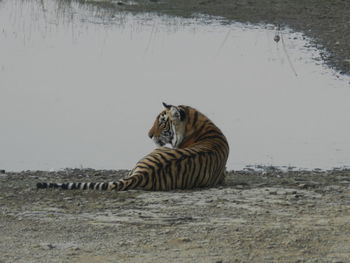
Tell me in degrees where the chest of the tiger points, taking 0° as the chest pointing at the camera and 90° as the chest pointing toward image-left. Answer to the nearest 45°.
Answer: approximately 225°
